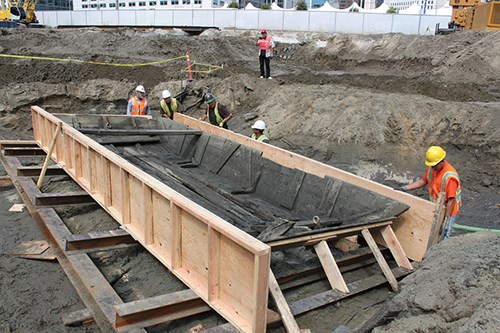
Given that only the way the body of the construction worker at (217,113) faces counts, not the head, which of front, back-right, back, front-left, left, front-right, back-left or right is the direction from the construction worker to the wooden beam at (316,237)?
front-left

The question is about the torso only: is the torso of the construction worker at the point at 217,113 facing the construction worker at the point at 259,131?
no

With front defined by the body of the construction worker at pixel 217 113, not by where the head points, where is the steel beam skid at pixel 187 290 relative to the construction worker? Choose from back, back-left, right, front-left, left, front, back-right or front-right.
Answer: front-left

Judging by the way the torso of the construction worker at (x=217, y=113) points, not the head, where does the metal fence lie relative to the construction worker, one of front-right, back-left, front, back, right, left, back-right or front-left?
back-right

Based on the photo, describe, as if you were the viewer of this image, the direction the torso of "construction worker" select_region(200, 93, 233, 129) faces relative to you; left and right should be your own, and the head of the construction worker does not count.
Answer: facing the viewer and to the left of the viewer

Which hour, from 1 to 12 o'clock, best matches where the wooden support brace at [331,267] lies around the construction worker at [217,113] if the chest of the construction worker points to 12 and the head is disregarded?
The wooden support brace is roughly at 10 o'clock from the construction worker.

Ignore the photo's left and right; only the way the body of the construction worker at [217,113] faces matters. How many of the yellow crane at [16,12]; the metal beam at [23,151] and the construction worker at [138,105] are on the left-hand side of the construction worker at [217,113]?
0

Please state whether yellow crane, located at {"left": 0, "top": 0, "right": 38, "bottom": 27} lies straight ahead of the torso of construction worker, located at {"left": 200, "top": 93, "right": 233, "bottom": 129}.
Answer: no

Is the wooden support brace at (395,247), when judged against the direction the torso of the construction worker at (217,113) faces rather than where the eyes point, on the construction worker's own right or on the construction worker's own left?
on the construction worker's own left

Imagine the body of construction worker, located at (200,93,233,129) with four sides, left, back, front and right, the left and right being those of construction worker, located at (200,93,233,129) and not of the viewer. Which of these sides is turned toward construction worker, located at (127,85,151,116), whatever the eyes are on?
right

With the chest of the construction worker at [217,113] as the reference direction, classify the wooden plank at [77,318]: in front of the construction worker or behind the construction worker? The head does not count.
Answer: in front

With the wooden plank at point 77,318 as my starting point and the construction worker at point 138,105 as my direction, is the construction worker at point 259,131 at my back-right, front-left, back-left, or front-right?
front-right

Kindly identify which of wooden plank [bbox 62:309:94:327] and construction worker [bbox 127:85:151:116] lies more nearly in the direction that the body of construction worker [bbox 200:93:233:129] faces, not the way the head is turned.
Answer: the wooden plank

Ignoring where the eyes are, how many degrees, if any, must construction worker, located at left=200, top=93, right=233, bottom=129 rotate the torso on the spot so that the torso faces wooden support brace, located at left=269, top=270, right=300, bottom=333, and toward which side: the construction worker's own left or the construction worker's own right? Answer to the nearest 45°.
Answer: approximately 45° to the construction worker's own left
